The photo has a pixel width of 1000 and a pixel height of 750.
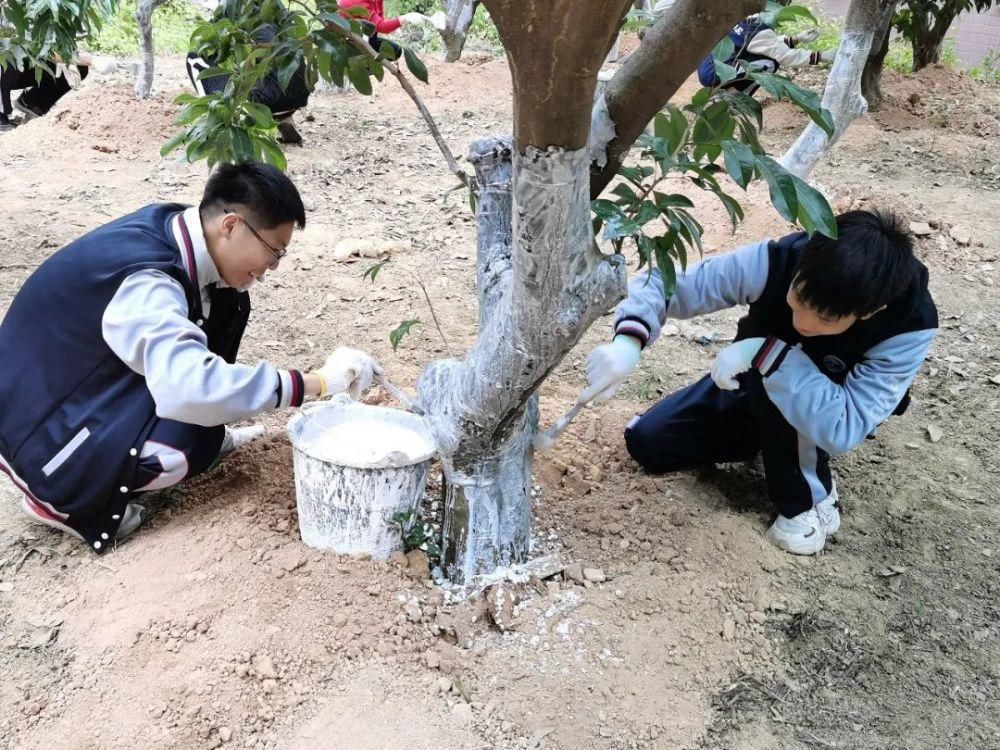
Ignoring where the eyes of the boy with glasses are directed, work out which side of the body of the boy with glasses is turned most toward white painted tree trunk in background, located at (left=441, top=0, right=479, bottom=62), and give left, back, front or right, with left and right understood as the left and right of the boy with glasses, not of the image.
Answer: left

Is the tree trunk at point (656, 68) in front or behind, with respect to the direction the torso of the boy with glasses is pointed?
in front

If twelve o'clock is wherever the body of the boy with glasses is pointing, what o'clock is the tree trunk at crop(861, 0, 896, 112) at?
The tree trunk is roughly at 11 o'clock from the boy with glasses.

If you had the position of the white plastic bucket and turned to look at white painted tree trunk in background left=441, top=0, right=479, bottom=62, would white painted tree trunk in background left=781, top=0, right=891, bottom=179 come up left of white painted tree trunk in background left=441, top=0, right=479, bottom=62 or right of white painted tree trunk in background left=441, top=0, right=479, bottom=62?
right

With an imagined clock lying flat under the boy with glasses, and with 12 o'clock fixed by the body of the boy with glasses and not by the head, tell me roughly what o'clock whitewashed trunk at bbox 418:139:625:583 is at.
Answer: The whitewashed trunk is roughly at 1 o'clock from the boy with glasses.

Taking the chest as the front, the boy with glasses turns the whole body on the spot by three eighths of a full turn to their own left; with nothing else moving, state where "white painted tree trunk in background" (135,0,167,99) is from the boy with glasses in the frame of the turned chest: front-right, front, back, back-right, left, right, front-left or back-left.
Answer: front-right

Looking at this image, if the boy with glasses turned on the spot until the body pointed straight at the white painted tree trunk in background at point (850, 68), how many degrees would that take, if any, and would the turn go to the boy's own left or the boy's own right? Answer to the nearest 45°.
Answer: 0° — they already face it

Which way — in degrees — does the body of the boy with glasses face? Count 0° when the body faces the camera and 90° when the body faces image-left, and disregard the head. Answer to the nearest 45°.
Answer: approximately 270°
